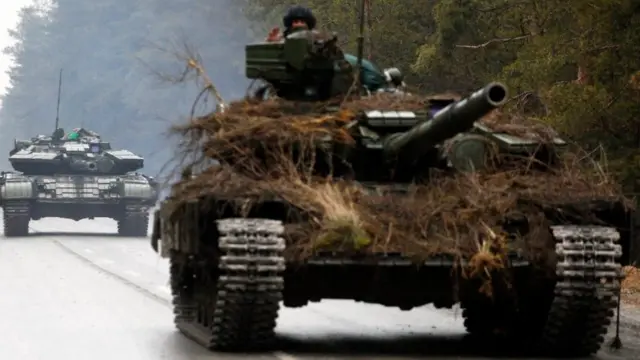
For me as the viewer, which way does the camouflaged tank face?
facing the viewer

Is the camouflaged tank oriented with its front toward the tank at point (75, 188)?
no
